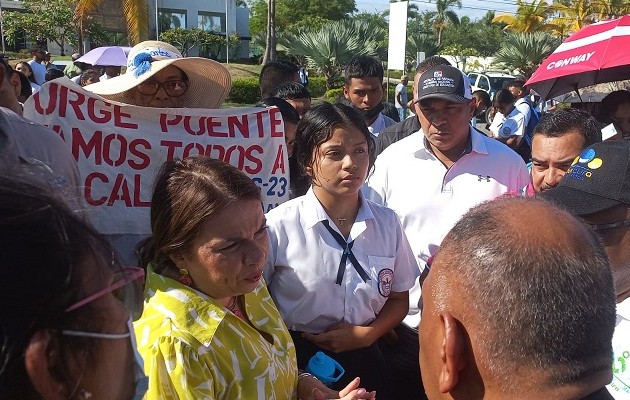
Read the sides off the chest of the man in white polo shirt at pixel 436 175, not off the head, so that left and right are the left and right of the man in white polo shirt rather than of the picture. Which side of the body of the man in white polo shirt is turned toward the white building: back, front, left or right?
back

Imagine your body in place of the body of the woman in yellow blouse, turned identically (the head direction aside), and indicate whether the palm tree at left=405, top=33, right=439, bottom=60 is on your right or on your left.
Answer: on your left

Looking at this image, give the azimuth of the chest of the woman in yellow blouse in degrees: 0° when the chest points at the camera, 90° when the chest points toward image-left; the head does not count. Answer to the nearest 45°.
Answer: approximately 315°

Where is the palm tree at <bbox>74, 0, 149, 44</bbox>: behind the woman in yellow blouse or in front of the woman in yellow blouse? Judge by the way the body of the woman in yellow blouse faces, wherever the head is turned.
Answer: behind

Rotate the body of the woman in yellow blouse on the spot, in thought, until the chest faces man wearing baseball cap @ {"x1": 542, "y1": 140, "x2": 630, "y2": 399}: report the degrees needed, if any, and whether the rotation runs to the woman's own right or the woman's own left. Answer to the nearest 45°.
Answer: approximately 45° to the woman's own left

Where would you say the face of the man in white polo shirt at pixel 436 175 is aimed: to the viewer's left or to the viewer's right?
to the viewer's left

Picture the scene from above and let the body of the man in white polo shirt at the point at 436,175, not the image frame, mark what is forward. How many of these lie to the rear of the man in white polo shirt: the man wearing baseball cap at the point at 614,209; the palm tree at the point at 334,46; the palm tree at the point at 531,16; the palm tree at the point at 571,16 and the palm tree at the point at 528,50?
4

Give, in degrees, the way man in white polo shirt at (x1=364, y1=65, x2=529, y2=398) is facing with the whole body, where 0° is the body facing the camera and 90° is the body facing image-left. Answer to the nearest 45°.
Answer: approximately 0°

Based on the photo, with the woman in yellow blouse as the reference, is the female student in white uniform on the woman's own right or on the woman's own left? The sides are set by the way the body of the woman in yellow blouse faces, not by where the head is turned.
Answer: on the woman's own left

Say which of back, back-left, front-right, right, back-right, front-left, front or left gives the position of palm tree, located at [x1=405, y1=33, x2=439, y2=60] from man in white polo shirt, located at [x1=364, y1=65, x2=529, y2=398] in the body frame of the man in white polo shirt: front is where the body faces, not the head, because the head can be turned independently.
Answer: back

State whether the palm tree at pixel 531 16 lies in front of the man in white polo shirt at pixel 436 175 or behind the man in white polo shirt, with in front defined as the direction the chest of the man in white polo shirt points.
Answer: behind
